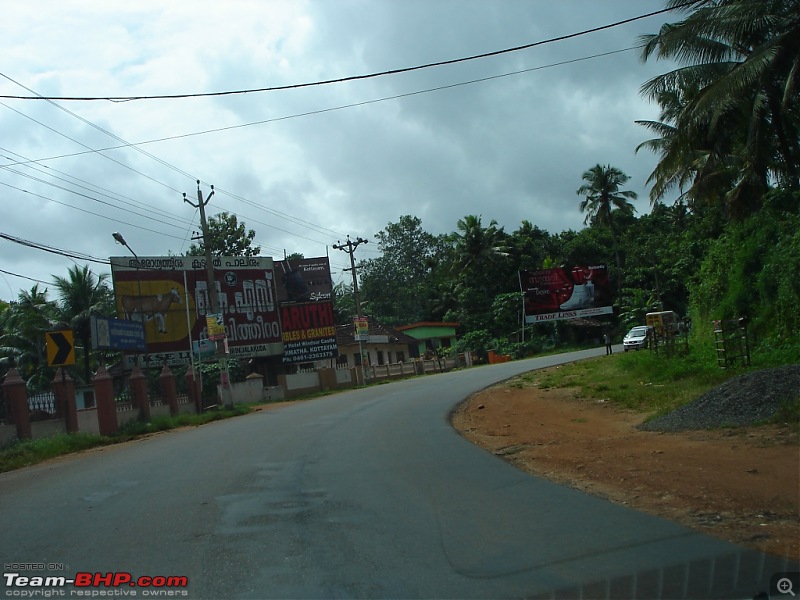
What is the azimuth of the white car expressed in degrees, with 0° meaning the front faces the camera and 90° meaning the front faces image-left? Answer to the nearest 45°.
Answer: approximately 45°

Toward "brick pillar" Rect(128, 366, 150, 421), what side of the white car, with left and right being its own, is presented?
front

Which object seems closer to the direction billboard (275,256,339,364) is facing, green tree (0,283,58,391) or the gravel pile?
the gravel pile

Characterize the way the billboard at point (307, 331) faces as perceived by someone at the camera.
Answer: facing the viewer

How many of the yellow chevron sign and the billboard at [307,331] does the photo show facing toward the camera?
2

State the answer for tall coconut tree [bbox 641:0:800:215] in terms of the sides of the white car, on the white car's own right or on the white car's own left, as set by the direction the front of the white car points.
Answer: on the white car's own left

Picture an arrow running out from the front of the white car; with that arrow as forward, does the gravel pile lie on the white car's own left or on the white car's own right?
on the white car's own left

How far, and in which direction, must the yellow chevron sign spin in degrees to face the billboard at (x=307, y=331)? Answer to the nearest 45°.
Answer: approximately 135° to its left

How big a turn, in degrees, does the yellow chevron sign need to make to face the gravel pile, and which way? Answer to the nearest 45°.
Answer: approximately 45° to its left

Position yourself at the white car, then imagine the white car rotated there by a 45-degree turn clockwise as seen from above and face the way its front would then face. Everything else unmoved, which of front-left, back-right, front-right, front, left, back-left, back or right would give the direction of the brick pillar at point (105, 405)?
front-left

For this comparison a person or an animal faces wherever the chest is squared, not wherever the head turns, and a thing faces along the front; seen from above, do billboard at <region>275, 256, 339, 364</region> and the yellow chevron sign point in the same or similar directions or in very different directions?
same or similar directions
